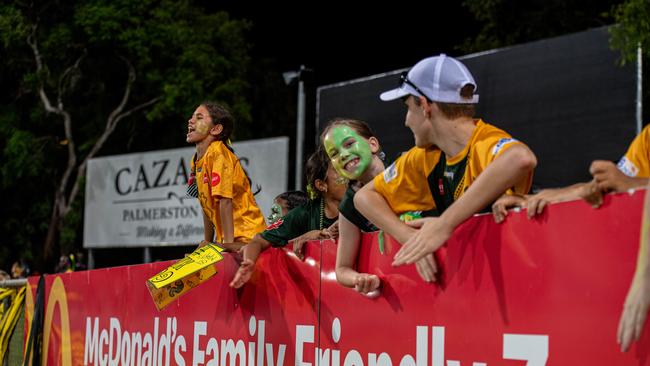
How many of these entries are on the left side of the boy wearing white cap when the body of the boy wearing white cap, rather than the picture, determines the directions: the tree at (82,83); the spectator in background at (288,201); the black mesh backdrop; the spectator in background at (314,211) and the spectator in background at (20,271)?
0

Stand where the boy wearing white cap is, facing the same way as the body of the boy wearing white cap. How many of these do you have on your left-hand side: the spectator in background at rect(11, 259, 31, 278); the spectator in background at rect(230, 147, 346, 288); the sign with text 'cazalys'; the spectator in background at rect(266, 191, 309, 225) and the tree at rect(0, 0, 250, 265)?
0

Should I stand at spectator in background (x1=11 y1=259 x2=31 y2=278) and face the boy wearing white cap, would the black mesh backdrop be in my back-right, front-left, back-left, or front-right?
front-left

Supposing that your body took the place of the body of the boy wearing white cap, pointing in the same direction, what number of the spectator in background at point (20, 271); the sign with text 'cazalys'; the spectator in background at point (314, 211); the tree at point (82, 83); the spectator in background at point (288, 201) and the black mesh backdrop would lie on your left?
0

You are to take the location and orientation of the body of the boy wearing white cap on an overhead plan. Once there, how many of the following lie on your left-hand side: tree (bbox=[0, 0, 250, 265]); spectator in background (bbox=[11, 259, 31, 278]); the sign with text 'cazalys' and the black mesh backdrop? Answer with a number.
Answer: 0

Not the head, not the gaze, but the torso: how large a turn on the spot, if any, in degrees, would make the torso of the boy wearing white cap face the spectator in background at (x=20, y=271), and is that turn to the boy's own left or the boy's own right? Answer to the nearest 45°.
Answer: approximately 90° to the boy's own right

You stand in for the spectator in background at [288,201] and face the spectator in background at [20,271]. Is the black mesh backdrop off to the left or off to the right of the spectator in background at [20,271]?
right

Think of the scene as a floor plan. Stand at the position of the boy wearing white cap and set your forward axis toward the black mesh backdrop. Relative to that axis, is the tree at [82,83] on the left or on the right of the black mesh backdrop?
left

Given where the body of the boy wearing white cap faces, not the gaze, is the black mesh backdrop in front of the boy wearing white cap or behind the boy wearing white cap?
behind

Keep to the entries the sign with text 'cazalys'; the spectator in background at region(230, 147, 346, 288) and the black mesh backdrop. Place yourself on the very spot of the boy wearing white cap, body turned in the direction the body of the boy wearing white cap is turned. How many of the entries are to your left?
0

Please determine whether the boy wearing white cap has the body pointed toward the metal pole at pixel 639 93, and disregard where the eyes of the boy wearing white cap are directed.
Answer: no

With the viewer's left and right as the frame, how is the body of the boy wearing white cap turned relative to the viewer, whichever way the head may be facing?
facing the viewer and to the left of the viewer

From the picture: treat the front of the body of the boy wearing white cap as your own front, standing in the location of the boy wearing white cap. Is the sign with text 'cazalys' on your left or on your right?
on your right

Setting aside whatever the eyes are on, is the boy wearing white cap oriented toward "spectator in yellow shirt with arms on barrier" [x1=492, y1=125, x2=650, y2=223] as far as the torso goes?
no

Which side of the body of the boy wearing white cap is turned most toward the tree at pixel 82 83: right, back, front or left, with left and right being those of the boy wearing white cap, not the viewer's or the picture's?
right

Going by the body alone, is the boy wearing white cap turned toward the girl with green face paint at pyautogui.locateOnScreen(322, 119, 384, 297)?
no
